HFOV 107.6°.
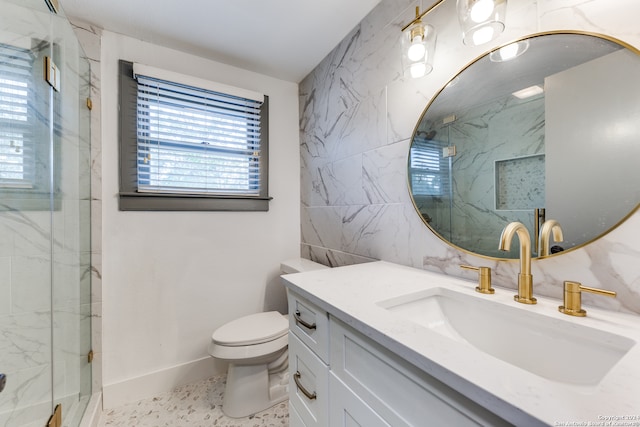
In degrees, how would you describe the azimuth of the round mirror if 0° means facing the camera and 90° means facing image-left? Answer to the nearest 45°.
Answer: approximately 45°

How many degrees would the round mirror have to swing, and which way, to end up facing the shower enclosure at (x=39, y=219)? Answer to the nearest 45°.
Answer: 0° — it already faces it

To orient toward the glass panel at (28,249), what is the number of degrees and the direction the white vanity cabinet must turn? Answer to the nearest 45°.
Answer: approximately 45° to its right

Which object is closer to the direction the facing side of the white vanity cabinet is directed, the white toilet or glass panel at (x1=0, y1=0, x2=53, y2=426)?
the glass panel
